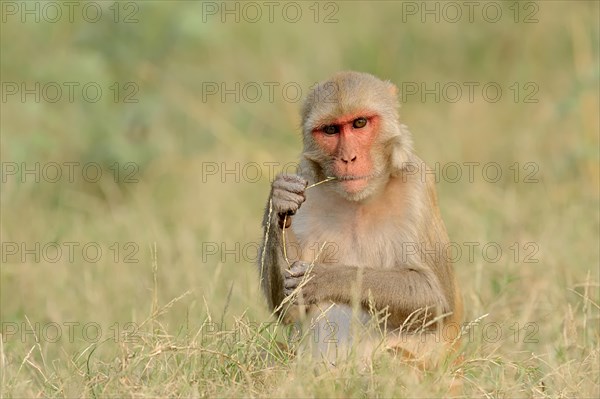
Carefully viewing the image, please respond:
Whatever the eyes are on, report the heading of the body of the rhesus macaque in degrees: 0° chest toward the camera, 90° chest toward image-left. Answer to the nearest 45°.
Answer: approximately 45°
